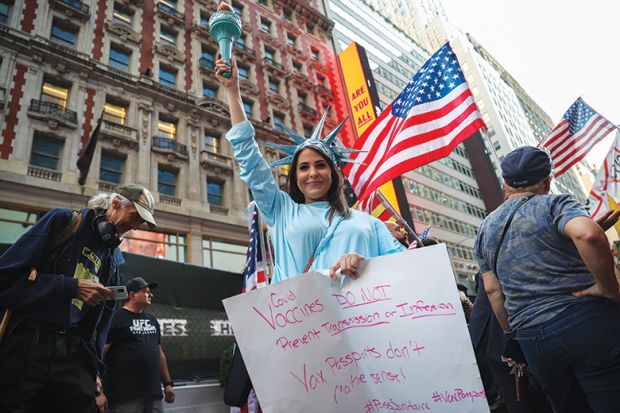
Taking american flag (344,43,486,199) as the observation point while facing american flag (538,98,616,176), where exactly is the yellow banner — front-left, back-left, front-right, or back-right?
front-left

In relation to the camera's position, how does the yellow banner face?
facing the viewer

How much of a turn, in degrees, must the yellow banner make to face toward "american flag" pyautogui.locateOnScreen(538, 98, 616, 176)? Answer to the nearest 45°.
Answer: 0° — it already faces it

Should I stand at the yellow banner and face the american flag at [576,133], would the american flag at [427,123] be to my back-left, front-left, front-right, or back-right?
front-right

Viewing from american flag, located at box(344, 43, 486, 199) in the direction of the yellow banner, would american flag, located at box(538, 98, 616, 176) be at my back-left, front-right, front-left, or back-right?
front-right

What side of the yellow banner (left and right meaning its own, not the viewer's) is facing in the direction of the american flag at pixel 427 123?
front

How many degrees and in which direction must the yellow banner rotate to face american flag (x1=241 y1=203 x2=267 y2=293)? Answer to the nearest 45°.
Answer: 0° — it already faces it
